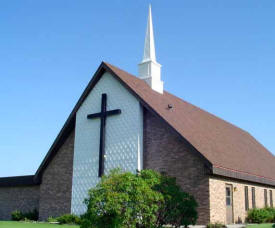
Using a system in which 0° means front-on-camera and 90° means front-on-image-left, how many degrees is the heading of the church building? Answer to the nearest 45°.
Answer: approximately 45°

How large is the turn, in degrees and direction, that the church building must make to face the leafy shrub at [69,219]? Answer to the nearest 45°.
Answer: approximately 45° to its right
